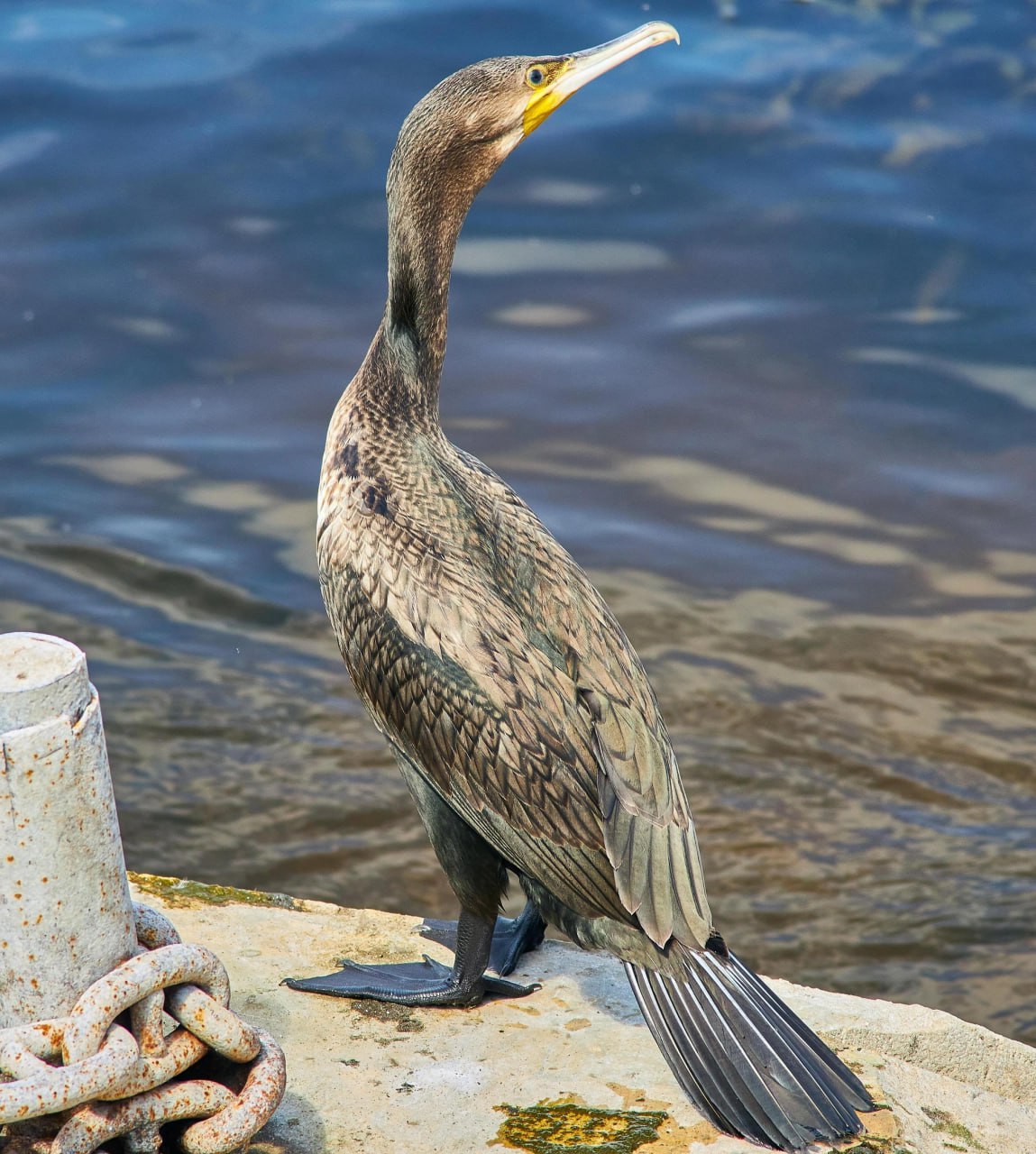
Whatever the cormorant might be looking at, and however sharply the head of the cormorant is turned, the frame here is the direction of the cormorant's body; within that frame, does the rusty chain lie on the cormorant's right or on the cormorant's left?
on the cormorant's left

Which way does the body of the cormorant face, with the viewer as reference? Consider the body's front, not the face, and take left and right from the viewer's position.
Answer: facing away from the viewer and to the left of the viewer

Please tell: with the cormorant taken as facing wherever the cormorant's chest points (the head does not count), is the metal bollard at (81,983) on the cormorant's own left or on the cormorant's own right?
on the cormorant's own left
